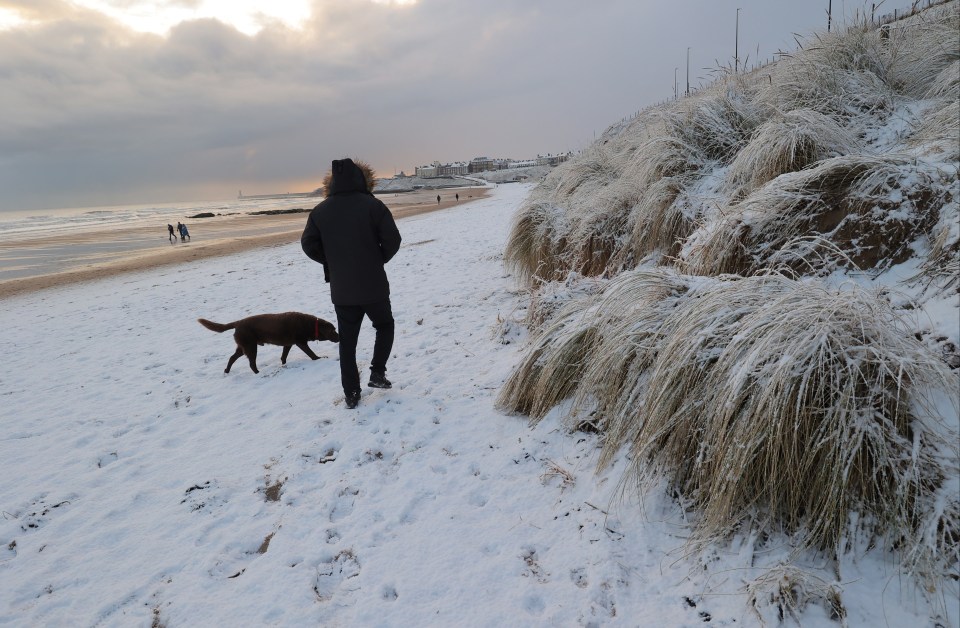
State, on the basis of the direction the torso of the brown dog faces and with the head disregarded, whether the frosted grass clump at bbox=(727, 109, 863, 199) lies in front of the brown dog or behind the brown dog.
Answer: in front

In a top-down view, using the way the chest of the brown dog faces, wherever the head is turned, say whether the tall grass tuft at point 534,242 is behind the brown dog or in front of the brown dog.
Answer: in front

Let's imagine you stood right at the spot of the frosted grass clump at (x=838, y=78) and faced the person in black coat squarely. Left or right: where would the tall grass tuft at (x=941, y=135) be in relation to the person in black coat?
left

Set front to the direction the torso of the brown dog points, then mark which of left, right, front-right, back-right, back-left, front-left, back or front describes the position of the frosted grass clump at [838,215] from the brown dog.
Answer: front-right

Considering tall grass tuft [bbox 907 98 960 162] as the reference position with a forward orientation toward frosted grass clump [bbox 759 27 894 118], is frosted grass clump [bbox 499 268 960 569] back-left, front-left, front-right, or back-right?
back-left

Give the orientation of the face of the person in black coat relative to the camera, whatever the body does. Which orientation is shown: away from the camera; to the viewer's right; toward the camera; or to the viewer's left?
away from the camera

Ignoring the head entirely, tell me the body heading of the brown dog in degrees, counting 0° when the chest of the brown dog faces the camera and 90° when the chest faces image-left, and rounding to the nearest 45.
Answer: approximately 270°
